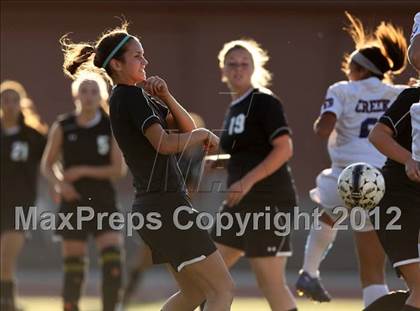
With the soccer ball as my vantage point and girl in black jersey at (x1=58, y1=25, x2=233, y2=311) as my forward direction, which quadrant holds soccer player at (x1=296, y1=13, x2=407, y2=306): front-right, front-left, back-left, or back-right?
back-right

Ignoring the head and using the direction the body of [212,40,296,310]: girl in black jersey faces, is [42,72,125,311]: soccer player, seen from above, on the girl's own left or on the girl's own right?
on the girl's own right

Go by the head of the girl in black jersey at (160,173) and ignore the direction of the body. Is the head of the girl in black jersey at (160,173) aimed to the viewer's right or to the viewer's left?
to the viewer's right

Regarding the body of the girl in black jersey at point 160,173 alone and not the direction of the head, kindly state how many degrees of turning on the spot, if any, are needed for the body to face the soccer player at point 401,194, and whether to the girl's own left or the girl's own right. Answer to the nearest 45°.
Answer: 0° — they already face them

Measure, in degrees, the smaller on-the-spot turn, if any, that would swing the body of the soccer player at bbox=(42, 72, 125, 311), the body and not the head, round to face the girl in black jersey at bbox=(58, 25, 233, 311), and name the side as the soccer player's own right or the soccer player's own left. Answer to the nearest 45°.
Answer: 0° — they already face them

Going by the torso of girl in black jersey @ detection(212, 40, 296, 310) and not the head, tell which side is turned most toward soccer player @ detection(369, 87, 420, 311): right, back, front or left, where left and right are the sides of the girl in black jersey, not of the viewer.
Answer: left

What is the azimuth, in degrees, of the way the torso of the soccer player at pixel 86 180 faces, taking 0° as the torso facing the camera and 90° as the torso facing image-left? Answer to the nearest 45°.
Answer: approximately 0°
